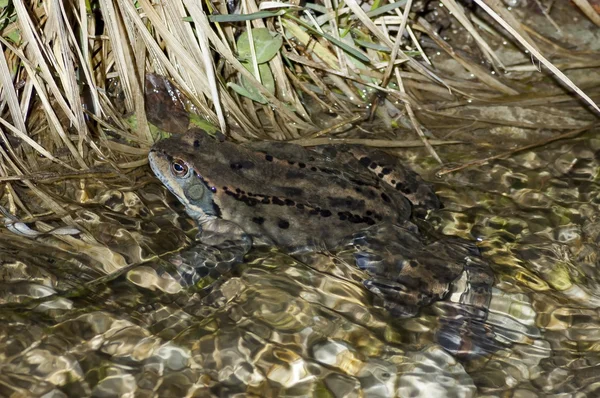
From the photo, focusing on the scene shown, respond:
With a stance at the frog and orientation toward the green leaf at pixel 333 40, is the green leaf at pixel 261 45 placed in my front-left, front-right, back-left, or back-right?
front-left

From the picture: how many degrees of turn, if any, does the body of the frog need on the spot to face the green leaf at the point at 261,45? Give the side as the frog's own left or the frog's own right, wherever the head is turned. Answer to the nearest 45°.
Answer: approximately 45° to the frog's own right

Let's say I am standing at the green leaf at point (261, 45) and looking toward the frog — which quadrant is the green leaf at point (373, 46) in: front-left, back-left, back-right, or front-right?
front-left

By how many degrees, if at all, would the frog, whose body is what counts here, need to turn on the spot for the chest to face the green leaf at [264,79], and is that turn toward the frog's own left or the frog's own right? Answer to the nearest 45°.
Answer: approximately 45° to the frog's own right

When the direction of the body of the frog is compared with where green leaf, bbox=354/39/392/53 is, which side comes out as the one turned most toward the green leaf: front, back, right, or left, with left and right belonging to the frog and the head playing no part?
right

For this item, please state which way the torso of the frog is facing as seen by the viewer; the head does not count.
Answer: to the viewer's left
